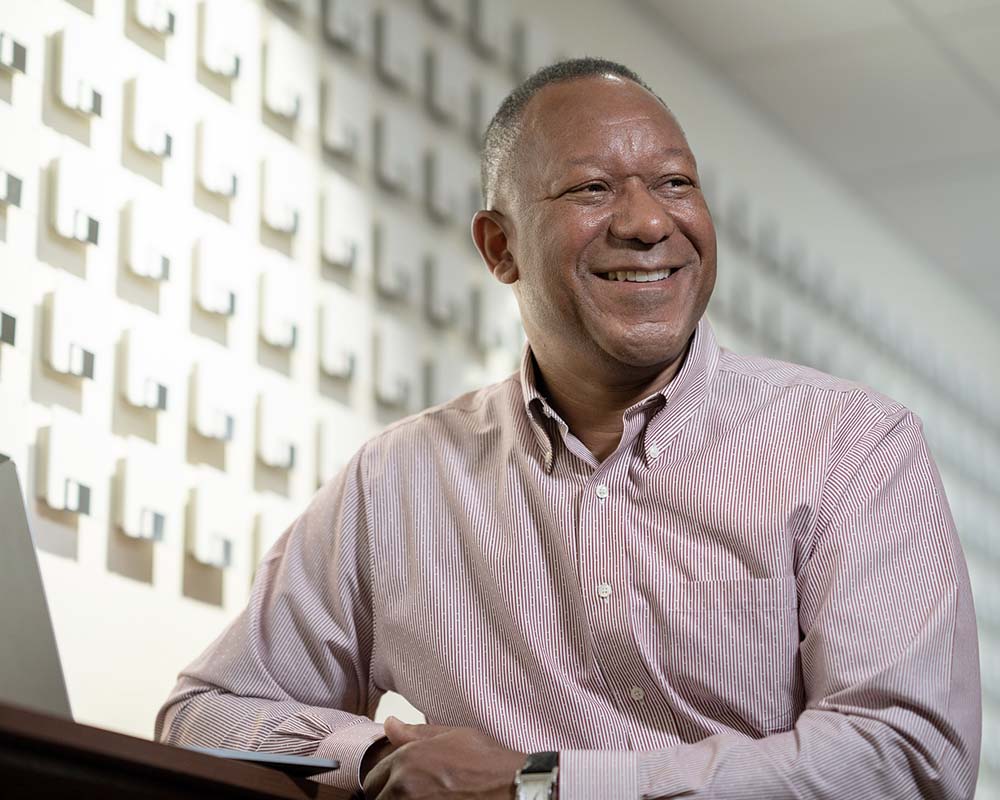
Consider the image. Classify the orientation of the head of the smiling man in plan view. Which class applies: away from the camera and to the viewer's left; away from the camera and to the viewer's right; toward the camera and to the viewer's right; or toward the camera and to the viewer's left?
toward the camera and to the viewer's right

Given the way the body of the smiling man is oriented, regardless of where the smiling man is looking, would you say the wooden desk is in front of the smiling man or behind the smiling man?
in front

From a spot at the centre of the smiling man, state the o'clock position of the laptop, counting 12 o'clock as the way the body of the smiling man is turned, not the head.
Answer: The laptop is roughly at 2 o'clock from the smiling man.

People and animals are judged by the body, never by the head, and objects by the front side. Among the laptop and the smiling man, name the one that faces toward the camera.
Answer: the smiling man

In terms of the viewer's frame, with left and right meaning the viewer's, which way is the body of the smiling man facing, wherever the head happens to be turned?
facing the viewer

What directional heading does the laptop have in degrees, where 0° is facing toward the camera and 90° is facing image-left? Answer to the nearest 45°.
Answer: approximately 225°
